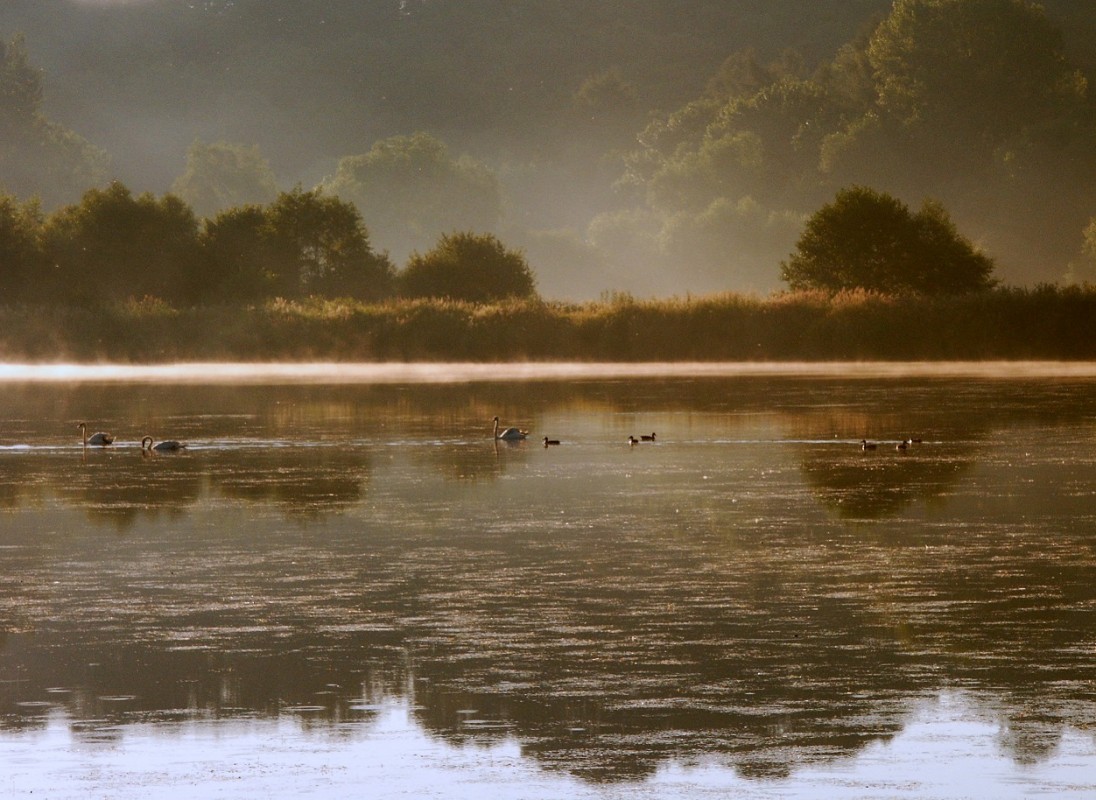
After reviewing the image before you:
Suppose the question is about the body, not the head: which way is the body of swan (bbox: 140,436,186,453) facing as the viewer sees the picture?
to the viewer's left
